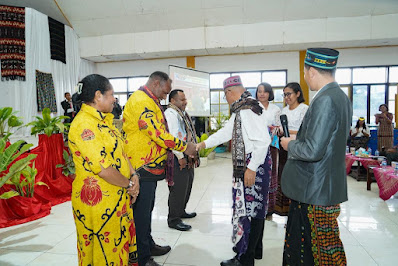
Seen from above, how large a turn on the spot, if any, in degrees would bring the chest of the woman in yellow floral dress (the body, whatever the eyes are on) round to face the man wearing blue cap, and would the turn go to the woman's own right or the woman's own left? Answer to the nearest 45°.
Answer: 0° — they already face them

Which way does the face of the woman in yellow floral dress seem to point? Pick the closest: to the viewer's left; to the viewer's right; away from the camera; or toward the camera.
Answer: to the viewer's right

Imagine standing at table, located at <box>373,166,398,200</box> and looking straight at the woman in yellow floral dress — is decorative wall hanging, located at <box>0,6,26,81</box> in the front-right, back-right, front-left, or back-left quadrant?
front-right

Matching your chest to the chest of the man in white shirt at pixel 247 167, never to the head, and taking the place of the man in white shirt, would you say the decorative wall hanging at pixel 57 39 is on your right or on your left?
on your right

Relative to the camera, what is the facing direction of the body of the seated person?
toward the camera

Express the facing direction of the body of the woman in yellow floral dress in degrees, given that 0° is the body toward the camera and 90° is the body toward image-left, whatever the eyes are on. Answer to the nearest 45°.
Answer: approximately 270°

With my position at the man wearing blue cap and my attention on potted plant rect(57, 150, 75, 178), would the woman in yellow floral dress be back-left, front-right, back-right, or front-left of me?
front-left

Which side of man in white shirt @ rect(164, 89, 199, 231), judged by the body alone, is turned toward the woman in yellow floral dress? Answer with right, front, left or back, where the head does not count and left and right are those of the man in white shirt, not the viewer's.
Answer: right

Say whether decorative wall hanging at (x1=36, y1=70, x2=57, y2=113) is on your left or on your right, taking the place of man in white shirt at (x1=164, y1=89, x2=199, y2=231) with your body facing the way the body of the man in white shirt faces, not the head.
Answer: on your left

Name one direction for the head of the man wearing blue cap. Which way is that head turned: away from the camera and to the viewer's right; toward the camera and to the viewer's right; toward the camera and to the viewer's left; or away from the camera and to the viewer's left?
away from the camera and to the viewer's left

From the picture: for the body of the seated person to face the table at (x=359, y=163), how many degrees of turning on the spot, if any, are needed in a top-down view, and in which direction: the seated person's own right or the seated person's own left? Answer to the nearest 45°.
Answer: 0° — they already face it

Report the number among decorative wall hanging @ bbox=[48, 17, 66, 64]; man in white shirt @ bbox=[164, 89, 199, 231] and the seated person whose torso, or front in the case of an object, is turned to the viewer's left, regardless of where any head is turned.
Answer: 0

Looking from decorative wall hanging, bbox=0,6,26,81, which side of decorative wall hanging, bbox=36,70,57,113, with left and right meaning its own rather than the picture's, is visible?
right

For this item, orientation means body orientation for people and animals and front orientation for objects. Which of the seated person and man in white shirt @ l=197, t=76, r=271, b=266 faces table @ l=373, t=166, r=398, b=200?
the seated person

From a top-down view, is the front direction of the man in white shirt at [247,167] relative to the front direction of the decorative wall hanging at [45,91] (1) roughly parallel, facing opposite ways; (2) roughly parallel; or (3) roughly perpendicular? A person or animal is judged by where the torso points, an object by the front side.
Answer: roughly parallel, facing opposite ways

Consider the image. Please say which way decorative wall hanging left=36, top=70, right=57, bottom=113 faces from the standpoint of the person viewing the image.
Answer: facing the viewer and to the right of the viewer

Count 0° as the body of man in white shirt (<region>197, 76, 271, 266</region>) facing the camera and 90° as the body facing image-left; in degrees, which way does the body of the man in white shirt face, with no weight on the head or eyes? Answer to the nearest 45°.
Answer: approximately 90°
